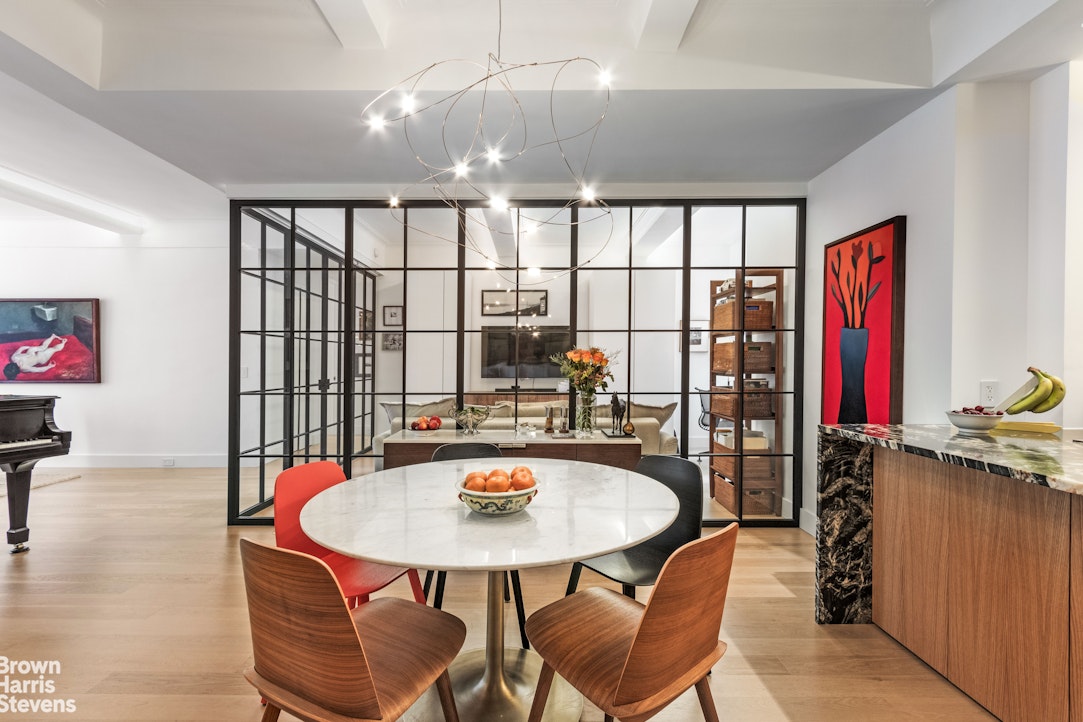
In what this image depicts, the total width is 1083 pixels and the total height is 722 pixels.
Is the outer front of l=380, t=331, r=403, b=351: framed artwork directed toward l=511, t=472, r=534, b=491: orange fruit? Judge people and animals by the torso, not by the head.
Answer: yes

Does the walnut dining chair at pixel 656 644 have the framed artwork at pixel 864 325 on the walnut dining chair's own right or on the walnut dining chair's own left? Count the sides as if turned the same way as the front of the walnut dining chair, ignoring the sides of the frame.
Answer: on the walnut dining chair's own right

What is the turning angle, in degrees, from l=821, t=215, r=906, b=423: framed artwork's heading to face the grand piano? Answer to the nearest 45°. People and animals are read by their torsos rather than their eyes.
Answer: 0° — it already faces it

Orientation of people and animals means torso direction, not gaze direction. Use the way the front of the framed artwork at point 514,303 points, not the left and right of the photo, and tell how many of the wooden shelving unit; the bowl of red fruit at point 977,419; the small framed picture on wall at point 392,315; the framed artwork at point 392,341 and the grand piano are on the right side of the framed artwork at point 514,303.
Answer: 3

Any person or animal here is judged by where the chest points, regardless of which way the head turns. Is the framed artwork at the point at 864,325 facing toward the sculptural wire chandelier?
yes

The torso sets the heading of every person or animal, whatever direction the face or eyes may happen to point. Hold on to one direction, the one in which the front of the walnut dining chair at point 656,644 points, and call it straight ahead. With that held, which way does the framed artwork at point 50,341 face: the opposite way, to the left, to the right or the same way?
the opposite way

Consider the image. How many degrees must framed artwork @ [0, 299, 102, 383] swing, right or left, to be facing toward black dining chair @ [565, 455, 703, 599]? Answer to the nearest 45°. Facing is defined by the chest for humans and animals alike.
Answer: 0° — it already faces it

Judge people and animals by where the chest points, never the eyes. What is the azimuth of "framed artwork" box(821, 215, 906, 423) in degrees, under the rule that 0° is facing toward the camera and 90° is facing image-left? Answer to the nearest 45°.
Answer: approximately 45°
